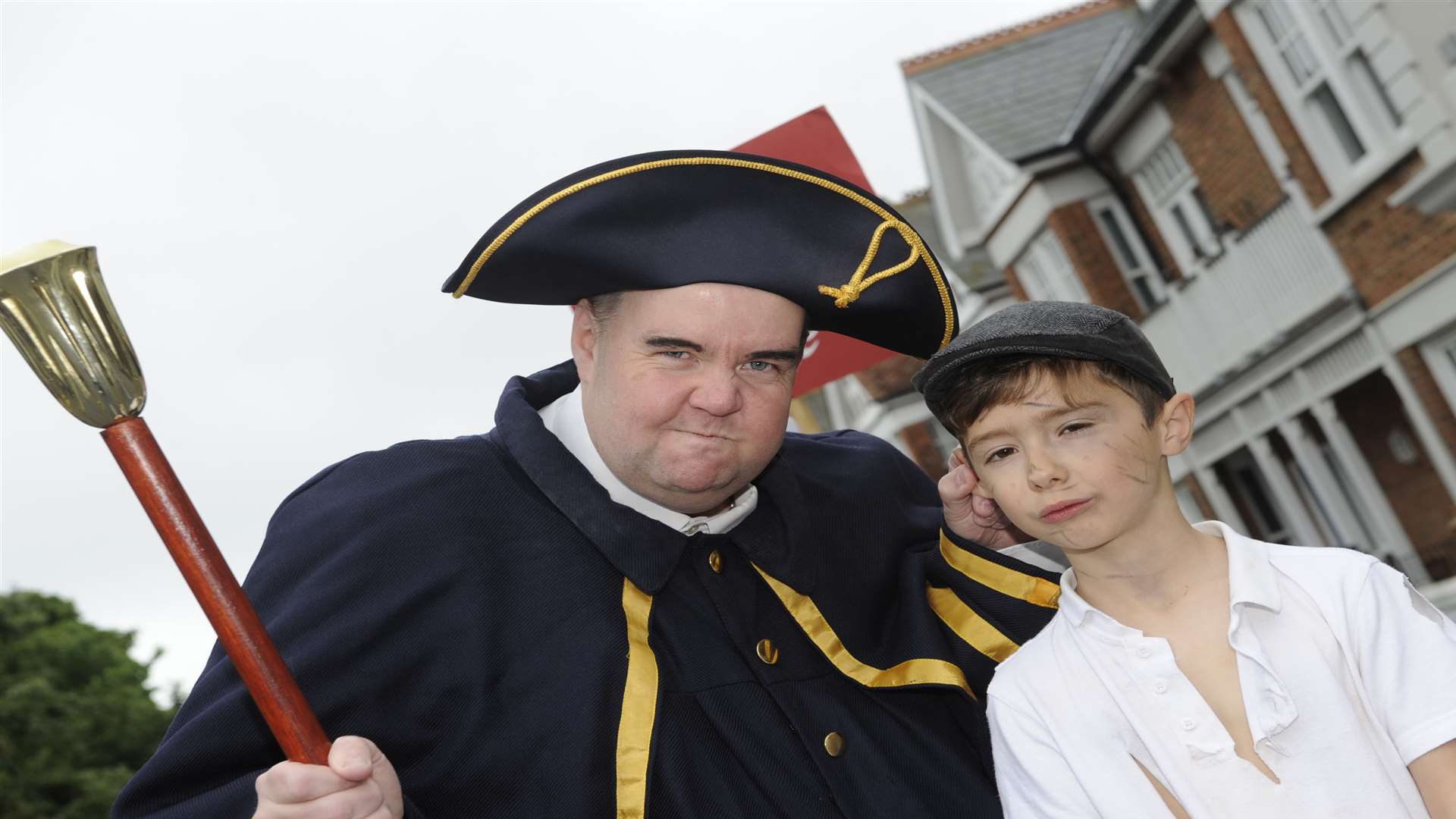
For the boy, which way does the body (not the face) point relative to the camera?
toward the camera

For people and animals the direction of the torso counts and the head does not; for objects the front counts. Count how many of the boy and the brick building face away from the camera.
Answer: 0

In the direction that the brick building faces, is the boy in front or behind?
in front

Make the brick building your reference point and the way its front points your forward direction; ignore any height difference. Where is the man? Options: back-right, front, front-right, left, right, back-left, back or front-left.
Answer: front-left

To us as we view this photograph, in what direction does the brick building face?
facing the viewer and to the left of the viewer
